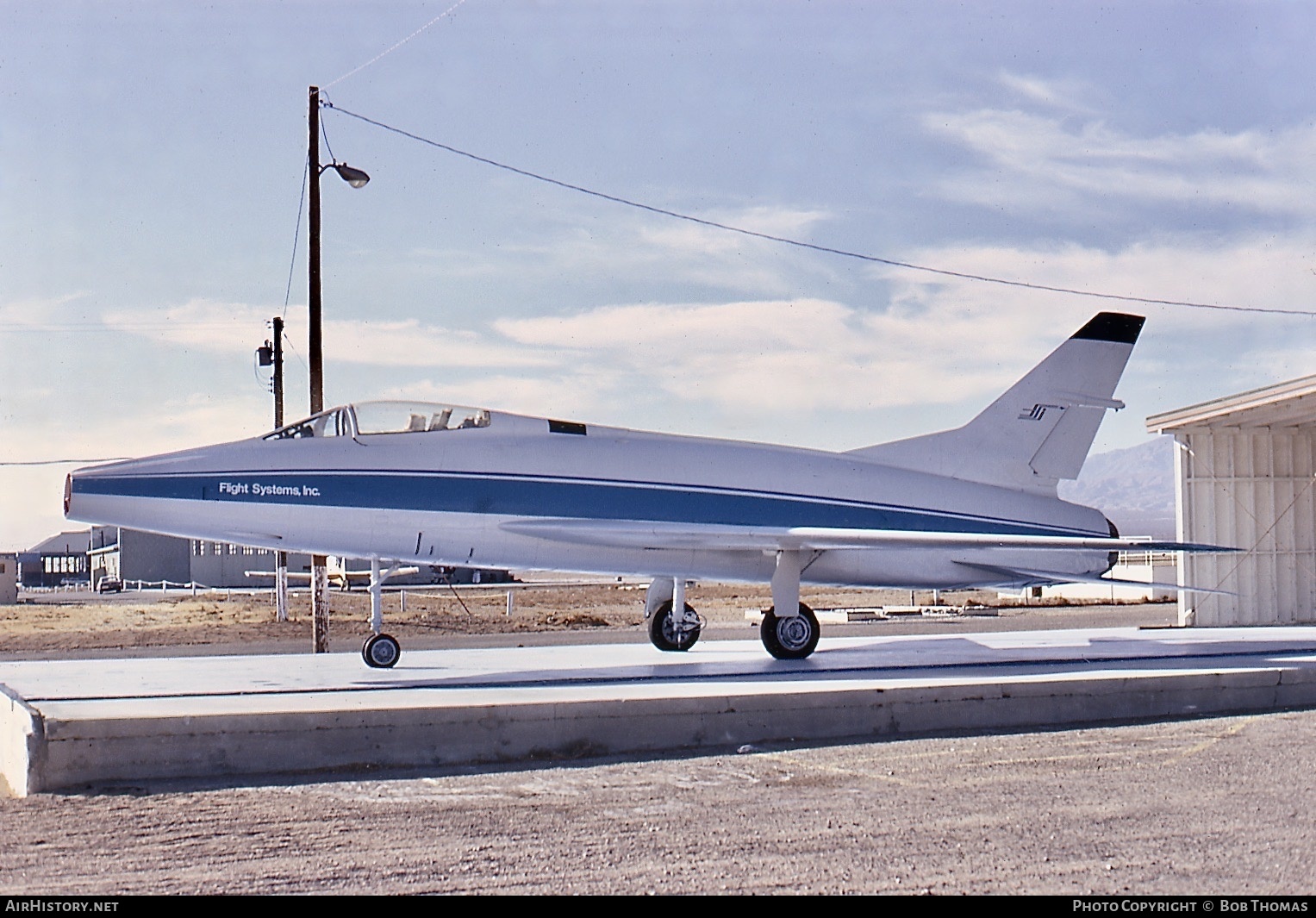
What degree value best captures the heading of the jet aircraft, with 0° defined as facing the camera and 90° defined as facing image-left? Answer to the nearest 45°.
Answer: approximately 90°

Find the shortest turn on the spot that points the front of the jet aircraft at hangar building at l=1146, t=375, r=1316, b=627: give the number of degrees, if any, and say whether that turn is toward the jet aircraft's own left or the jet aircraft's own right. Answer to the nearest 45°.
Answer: approximately 135° to the jet aircraft's own right
